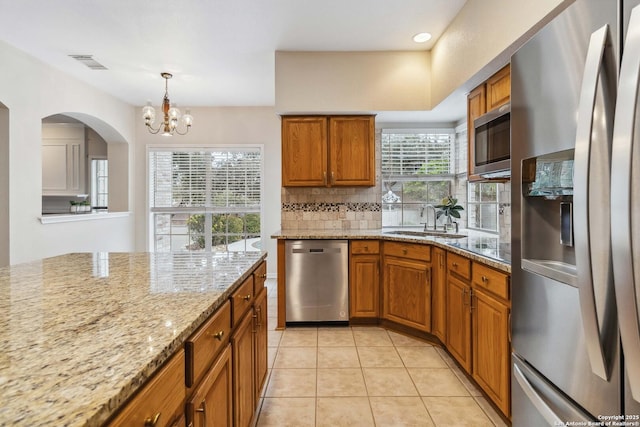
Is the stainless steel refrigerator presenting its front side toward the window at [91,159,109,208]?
no

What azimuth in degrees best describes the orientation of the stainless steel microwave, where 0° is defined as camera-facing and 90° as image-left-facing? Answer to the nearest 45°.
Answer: approximately 45°

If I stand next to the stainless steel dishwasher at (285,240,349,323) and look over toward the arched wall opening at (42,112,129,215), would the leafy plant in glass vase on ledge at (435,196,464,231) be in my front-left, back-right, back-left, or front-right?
back-right

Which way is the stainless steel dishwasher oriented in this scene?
toward the camera

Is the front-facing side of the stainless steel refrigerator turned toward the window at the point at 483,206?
no

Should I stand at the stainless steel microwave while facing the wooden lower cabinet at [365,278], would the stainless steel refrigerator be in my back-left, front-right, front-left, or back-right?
back-left

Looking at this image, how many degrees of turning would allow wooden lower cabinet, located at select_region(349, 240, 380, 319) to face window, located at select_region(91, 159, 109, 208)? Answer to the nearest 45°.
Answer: approximately 135° to its right

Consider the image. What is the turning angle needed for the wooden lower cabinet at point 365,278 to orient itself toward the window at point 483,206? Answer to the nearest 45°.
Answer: approximately 90° to its left

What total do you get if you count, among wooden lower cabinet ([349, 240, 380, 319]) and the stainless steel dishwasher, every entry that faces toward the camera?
2

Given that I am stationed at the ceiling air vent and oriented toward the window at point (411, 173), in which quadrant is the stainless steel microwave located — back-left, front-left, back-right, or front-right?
front-right

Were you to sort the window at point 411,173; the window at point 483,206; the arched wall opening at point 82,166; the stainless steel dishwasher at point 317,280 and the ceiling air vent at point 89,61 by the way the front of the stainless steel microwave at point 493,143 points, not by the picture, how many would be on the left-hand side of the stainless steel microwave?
0

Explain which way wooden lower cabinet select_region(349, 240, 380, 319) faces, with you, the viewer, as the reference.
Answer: facing the viewer

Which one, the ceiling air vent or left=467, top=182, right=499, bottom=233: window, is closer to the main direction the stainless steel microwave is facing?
the ceiling air vent

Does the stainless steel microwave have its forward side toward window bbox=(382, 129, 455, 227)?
no

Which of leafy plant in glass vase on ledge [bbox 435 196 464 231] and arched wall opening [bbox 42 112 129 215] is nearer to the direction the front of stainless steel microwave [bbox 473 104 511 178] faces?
the arched wall opening
